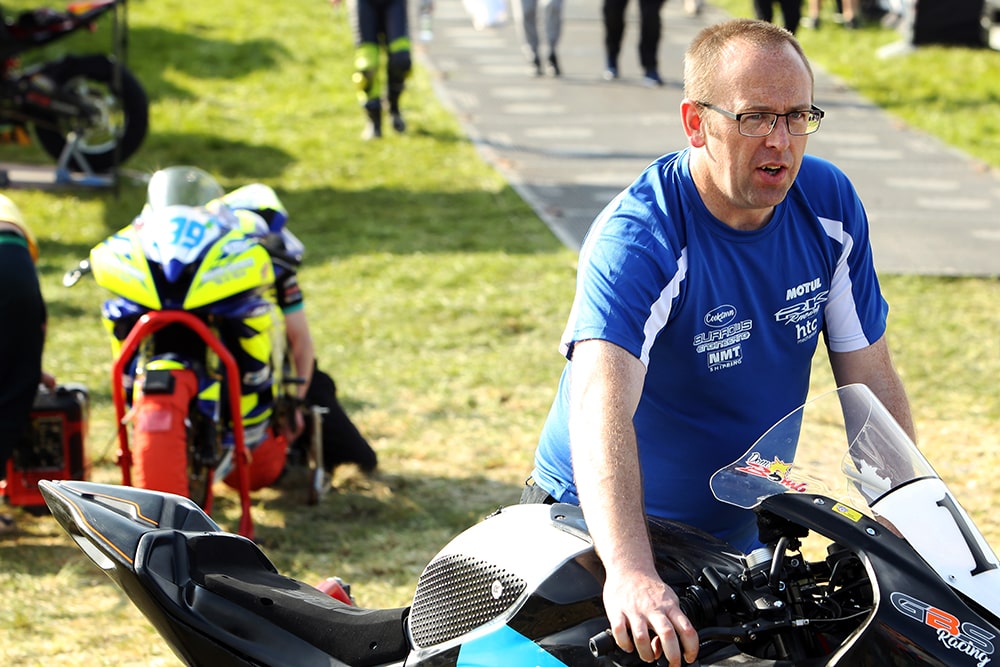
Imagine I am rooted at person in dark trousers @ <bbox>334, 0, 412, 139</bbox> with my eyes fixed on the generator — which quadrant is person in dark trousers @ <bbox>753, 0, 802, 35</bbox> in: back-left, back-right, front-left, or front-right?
back-left

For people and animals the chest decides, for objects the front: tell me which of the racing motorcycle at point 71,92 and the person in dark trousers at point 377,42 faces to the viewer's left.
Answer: the racing motorcycle

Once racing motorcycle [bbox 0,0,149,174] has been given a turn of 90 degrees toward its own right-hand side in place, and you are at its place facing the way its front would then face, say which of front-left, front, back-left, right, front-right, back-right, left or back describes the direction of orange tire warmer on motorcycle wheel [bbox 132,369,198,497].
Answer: back

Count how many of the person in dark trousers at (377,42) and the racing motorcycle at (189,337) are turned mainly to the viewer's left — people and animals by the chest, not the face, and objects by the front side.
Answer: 0

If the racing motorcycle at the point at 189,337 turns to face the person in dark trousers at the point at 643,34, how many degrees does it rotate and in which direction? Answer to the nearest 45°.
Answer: approximately 135° to its left

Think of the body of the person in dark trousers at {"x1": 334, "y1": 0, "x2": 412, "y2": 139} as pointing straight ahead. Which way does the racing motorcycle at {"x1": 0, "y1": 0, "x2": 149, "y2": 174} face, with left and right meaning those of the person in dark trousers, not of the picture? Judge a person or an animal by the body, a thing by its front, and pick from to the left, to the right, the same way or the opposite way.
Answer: to the right

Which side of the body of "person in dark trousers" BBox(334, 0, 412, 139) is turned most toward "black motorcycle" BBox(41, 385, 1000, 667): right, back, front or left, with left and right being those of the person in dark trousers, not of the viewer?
front

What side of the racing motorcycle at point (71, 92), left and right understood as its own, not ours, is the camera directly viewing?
left

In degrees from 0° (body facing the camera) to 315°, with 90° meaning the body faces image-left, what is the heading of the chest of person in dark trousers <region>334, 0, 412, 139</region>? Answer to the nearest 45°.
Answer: approximately 0°
